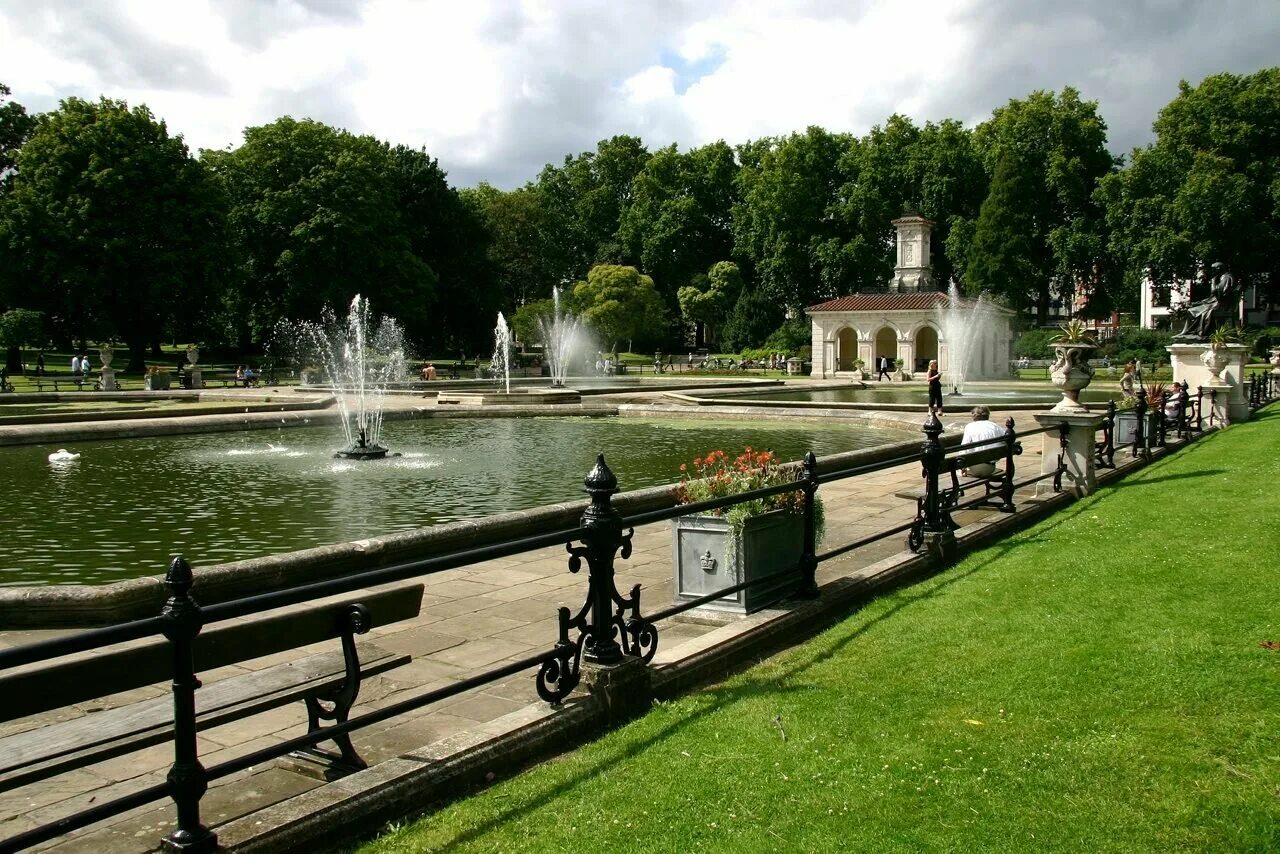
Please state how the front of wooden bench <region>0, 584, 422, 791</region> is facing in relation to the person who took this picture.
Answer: facing away from the viewer and to the left of the viewer

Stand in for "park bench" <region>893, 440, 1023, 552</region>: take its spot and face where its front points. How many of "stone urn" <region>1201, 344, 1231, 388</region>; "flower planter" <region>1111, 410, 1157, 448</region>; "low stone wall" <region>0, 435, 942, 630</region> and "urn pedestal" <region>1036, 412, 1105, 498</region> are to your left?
1

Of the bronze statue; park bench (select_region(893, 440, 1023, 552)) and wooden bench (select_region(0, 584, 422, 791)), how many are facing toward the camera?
0

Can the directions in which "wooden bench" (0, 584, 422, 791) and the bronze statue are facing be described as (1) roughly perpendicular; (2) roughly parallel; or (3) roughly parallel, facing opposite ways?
roughly parallel

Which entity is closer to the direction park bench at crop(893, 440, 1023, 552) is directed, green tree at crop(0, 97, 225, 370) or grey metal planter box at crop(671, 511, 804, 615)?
the green tree

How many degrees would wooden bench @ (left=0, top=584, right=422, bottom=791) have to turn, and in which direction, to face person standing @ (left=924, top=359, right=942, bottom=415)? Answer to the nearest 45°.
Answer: approximately 90° to its right

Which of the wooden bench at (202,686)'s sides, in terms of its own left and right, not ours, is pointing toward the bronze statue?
right

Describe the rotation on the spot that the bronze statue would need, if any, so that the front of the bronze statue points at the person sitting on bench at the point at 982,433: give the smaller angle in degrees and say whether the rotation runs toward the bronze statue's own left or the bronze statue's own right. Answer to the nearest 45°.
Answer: approximately 90° to the bronze statue's own left

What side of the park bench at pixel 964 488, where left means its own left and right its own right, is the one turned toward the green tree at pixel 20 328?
front

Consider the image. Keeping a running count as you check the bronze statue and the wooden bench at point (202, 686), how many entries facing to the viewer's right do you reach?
0

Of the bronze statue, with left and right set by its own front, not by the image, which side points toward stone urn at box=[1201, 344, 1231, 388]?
left

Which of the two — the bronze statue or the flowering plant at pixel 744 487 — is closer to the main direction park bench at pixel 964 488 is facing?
the bronze statue

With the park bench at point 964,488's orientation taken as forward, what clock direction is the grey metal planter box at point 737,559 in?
The grey metal planter box is roughly at 8 o'clock from the park bench.

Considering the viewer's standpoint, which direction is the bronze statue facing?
facing to the left of the viewer

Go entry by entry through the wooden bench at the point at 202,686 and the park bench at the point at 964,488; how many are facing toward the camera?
0

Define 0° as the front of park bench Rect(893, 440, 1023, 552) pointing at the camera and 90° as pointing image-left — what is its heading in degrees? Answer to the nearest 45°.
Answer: approximately 135°
